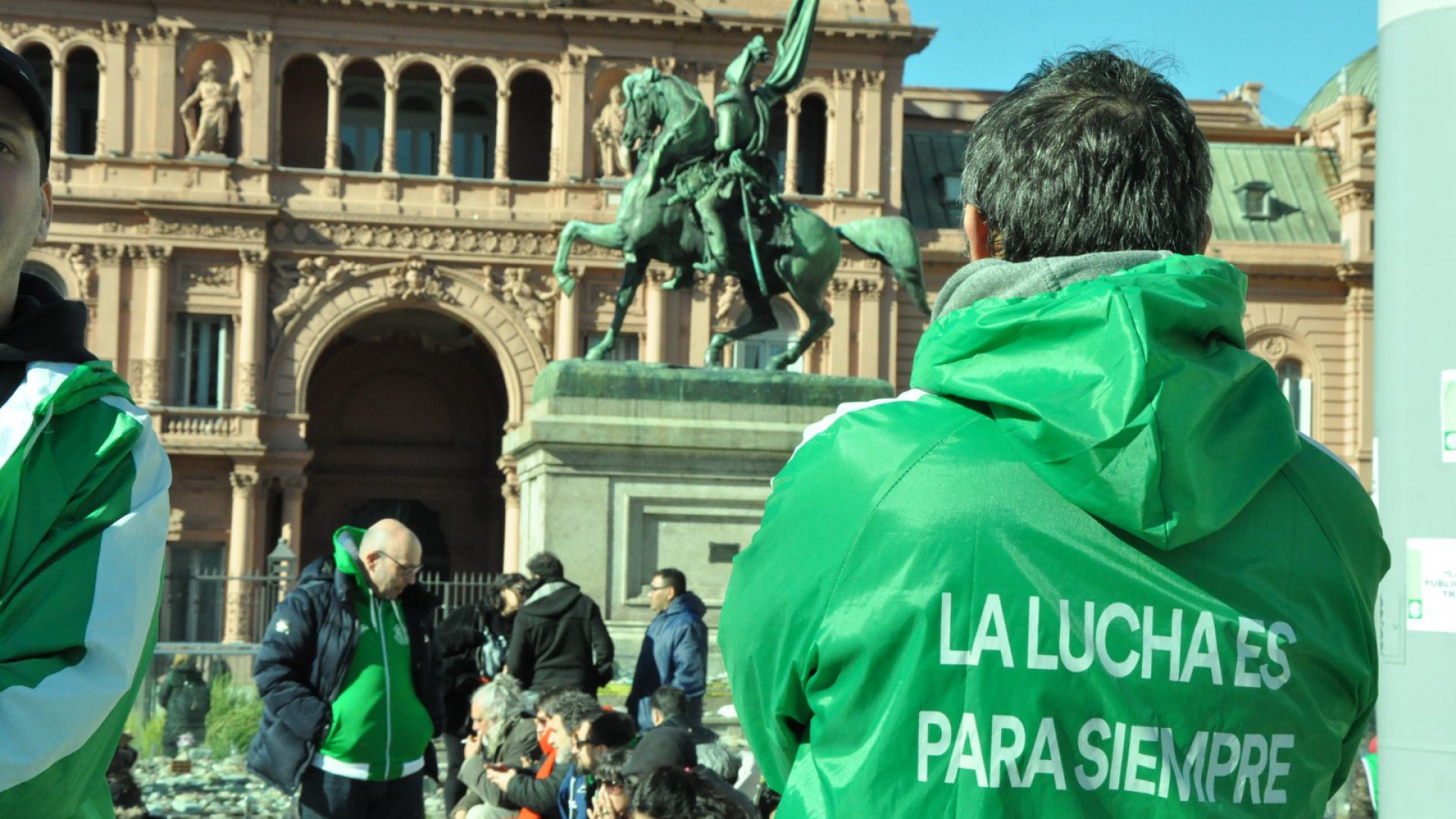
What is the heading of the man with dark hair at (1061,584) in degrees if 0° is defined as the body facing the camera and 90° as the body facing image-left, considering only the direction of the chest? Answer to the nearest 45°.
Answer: approximately 180°

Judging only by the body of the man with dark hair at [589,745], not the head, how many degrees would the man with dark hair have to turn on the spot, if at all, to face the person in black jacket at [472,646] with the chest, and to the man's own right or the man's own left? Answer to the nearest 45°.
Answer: approximately 90° to the man's own right

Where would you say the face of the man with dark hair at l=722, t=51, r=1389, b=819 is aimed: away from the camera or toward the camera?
away from the camera

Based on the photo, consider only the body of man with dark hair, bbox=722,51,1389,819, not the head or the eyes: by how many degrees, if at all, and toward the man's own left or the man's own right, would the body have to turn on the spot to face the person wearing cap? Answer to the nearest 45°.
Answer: approximately 90° to the man's own left
